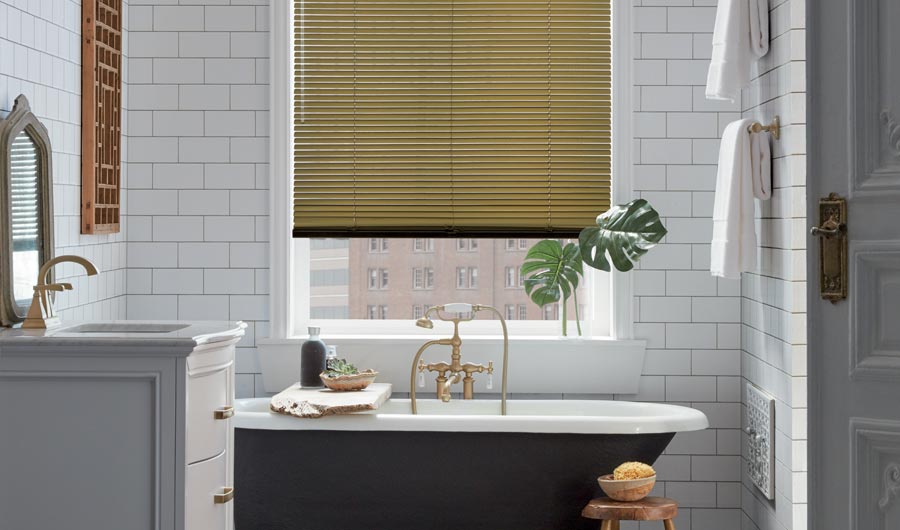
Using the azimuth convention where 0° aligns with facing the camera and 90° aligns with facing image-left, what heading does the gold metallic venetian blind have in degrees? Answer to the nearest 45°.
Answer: approximately 0°

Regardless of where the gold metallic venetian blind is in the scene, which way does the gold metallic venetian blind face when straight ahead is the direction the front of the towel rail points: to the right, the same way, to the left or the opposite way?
to the left

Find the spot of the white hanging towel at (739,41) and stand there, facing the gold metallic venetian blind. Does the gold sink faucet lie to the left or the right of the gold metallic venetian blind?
left

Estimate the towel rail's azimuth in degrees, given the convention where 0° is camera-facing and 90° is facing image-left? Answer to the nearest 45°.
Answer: approximately 90°

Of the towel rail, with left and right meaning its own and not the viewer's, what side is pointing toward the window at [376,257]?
front

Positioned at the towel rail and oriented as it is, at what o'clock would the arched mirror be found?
The arched mirror is roughly at 11 o'clock from the towel rail.
